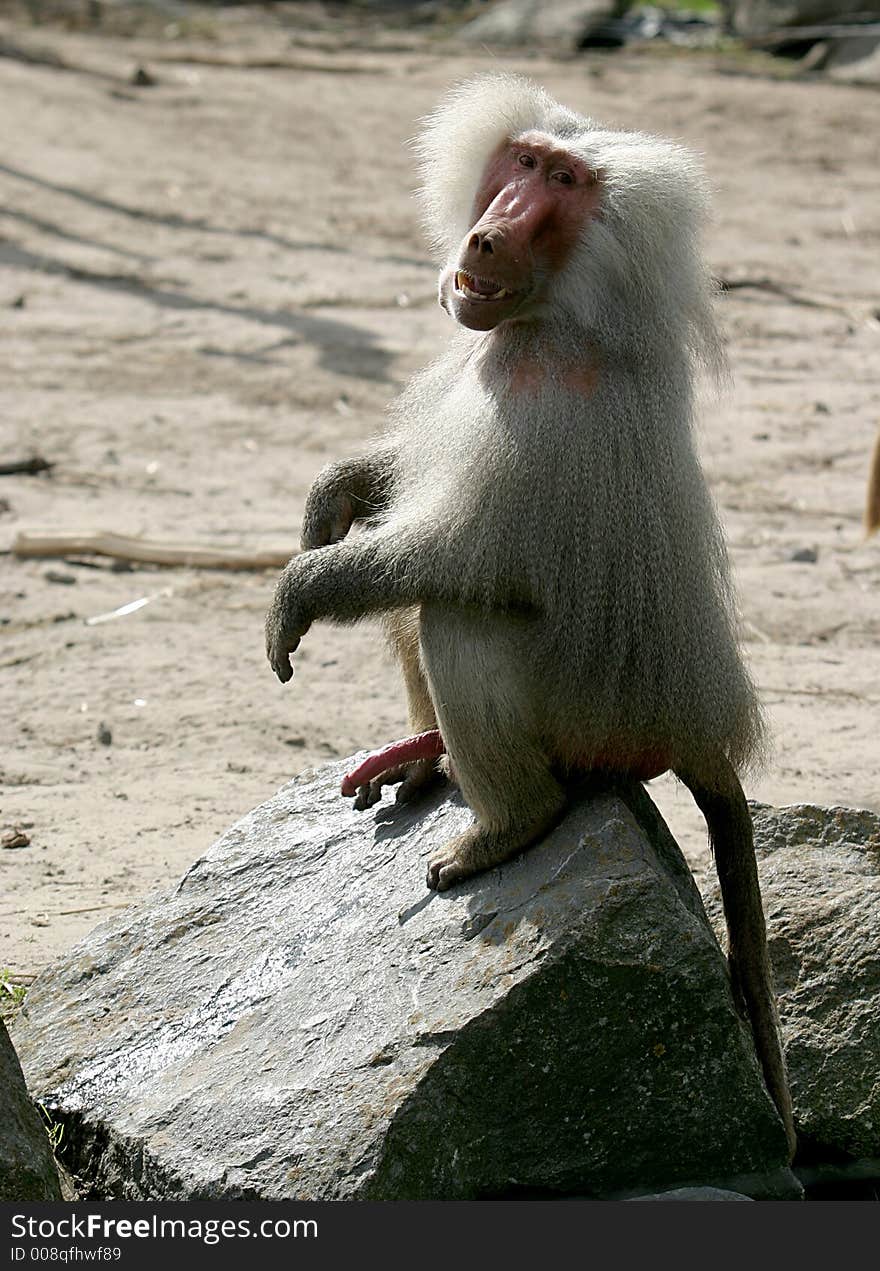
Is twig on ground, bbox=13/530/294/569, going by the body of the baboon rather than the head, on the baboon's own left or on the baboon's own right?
on the baboon's own right

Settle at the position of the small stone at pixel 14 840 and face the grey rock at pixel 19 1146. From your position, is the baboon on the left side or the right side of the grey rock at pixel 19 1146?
left

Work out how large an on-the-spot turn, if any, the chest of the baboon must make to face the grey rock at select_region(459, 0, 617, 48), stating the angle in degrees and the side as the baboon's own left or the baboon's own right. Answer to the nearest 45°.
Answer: approximately 135° to the baboon's own right

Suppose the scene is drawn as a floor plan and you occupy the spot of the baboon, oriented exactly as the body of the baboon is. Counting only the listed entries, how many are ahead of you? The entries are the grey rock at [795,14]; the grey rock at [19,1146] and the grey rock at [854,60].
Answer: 1

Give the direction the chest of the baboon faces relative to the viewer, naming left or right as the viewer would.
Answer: facing the viewer and to the left of the viewer

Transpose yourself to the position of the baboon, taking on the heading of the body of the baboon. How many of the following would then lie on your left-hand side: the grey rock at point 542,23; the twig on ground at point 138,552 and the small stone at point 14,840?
0

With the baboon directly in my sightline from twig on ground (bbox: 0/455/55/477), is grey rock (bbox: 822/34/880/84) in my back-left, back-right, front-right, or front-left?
back-left

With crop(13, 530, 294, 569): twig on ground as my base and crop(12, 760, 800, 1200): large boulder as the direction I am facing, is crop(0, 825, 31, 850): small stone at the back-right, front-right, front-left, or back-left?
front-right

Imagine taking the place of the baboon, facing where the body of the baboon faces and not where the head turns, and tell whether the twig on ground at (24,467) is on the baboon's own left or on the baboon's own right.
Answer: on the baboon's own right

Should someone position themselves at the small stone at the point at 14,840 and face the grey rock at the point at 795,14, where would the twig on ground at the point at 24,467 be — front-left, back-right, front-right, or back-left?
front-left

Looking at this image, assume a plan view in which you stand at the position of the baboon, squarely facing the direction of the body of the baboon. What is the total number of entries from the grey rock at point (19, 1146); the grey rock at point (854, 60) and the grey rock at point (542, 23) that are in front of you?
1

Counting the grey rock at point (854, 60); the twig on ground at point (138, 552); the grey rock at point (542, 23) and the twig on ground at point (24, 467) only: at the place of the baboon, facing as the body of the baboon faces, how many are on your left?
0

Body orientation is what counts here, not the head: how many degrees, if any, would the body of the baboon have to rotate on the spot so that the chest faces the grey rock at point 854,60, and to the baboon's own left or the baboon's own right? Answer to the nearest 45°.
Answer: approximately 135° to the baboon's own right

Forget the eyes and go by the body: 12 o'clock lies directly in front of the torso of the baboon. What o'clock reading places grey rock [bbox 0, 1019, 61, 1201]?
The grey rock is roughly at 12 o'clock from the baboon.
